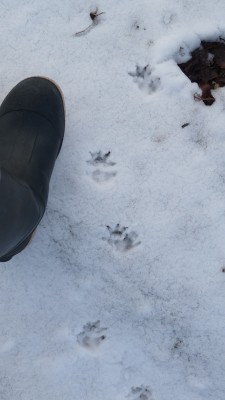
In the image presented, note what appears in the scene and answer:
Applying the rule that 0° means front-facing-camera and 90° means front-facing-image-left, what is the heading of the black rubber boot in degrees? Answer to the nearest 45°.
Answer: approximately 180°
